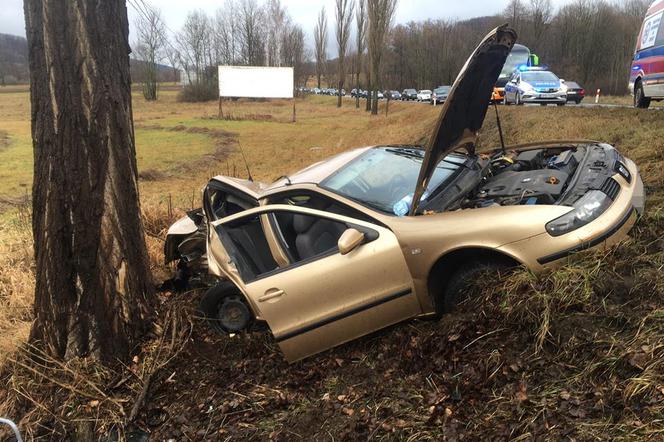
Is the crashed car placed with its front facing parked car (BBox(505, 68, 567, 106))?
no

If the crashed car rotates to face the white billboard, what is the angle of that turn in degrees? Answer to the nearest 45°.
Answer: approximately 135° to its left

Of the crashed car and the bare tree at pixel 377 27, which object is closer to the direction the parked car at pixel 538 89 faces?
the crashed car

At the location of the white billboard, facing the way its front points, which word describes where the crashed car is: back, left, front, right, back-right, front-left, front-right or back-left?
front

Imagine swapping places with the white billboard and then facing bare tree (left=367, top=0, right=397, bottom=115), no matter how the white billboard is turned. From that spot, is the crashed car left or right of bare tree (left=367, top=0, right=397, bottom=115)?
right

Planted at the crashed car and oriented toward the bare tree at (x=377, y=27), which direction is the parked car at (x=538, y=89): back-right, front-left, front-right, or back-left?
front-right

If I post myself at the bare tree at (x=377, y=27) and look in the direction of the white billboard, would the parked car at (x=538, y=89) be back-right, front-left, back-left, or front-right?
back-left

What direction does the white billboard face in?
toward the camera

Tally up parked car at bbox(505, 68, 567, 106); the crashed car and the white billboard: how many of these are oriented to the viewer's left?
0

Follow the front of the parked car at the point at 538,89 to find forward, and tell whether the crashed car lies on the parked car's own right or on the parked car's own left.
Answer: on the parked car's own right

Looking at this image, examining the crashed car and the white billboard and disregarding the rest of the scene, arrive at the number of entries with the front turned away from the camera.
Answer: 0

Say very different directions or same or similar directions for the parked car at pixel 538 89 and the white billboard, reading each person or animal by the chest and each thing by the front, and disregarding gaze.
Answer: same or similar directions
